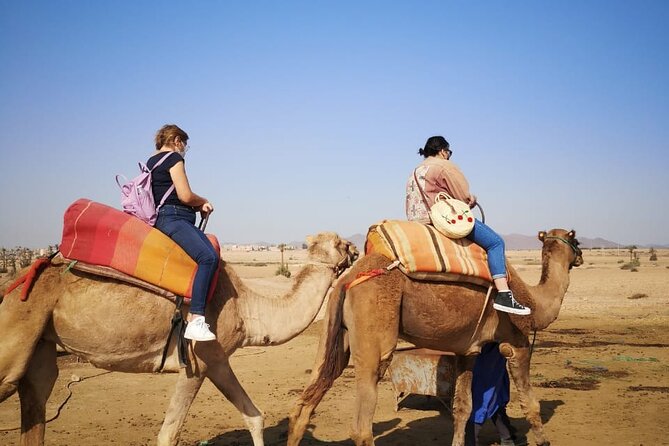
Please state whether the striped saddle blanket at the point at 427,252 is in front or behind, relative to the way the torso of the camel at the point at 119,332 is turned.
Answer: in front

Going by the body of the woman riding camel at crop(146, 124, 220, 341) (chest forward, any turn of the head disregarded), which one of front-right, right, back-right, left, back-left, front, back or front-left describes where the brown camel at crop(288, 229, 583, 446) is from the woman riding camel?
front

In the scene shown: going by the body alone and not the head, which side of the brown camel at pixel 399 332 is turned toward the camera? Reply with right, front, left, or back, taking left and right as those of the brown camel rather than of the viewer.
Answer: right

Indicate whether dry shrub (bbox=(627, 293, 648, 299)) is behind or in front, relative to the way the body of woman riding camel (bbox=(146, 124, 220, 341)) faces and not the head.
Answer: in front

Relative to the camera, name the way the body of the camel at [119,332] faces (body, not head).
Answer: to the viewer's right

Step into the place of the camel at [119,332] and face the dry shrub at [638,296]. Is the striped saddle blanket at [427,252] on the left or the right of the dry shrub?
right

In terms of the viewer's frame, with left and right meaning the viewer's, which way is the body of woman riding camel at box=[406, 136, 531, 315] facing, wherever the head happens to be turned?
facing to the right of the viewer

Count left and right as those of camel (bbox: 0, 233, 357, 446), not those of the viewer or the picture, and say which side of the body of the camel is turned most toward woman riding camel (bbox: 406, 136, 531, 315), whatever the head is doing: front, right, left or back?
front

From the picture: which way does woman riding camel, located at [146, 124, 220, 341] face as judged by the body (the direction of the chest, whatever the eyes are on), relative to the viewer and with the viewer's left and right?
facing to the right of the viewer
